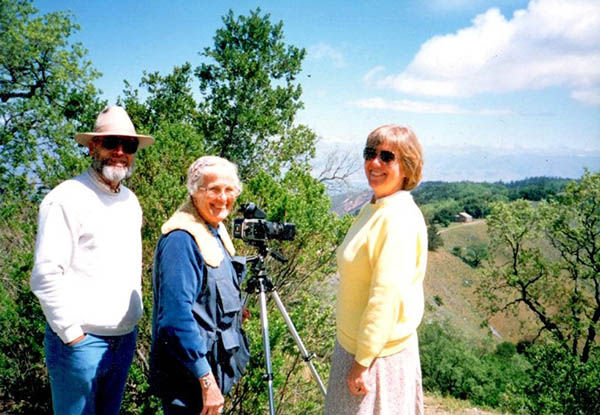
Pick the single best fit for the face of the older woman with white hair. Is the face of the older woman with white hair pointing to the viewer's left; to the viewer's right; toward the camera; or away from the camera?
toward the camera

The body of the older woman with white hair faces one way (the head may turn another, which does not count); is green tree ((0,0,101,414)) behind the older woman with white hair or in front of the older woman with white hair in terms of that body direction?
behind

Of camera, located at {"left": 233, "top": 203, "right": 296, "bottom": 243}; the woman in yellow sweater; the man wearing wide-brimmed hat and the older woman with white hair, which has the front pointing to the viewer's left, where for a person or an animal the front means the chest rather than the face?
the woman in yellow sweater

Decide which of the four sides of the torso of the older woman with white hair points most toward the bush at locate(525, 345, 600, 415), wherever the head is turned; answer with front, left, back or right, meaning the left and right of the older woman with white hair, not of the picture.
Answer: left

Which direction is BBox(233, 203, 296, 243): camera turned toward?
to the viewer's right

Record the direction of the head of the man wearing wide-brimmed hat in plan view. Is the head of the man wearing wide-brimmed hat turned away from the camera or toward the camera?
toward the camera

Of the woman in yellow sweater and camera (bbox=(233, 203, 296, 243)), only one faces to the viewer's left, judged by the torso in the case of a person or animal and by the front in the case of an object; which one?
the woman in yellow sweater

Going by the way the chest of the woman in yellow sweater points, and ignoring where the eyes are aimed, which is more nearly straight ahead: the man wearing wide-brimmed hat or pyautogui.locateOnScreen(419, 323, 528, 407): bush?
the man wearing wide-brimmed hat
